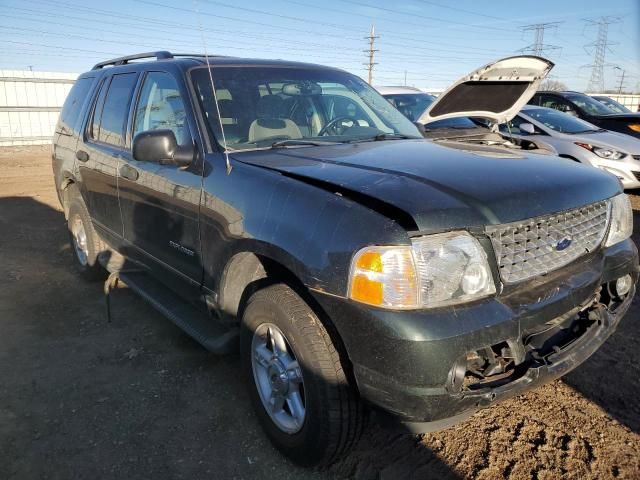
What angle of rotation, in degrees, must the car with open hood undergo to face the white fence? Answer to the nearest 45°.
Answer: approximately 180°

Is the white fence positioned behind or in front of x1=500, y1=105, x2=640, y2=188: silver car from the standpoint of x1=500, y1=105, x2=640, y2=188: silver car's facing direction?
behind

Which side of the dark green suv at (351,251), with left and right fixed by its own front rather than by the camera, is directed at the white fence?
back

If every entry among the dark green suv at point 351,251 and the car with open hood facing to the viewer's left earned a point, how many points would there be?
0

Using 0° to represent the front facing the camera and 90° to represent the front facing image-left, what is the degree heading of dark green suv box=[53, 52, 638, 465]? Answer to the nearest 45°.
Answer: approximately 315°
